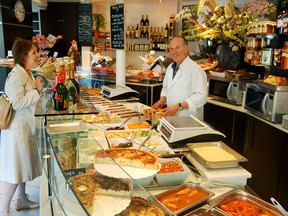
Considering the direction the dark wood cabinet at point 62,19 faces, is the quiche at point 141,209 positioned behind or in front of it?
in front

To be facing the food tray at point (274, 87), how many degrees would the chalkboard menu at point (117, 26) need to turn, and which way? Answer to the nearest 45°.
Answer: approximately 45° to its left

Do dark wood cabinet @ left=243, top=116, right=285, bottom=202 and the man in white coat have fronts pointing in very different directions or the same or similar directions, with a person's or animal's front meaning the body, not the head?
same or similar directions

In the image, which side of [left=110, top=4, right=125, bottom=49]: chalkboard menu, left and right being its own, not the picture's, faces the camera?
front

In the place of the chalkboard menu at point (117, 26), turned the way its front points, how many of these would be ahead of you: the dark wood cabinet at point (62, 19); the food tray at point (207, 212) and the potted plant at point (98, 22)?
1

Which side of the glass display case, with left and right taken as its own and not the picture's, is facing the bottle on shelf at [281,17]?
back

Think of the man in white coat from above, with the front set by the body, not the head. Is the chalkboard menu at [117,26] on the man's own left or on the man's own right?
on the man's own right

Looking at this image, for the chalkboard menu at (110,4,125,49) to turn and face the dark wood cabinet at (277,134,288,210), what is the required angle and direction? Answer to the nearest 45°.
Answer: approximately 45° to its left

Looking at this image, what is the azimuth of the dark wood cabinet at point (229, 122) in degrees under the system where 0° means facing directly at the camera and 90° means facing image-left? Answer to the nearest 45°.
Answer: approximately 45°

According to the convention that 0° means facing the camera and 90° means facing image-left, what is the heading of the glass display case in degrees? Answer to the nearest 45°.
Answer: approximately 45°

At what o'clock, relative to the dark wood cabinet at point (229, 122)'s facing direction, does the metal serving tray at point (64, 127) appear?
The metal serving tray is roughly at 11 o'clock from the dark wood cabinet.

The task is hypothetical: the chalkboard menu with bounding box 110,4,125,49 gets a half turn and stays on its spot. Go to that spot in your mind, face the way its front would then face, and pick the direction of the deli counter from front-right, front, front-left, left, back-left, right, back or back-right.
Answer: back

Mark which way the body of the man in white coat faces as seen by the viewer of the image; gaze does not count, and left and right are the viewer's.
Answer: facing the viewer and to the left of the viewer

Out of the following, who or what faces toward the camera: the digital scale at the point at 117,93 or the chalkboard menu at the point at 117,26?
the chalkboard menu
